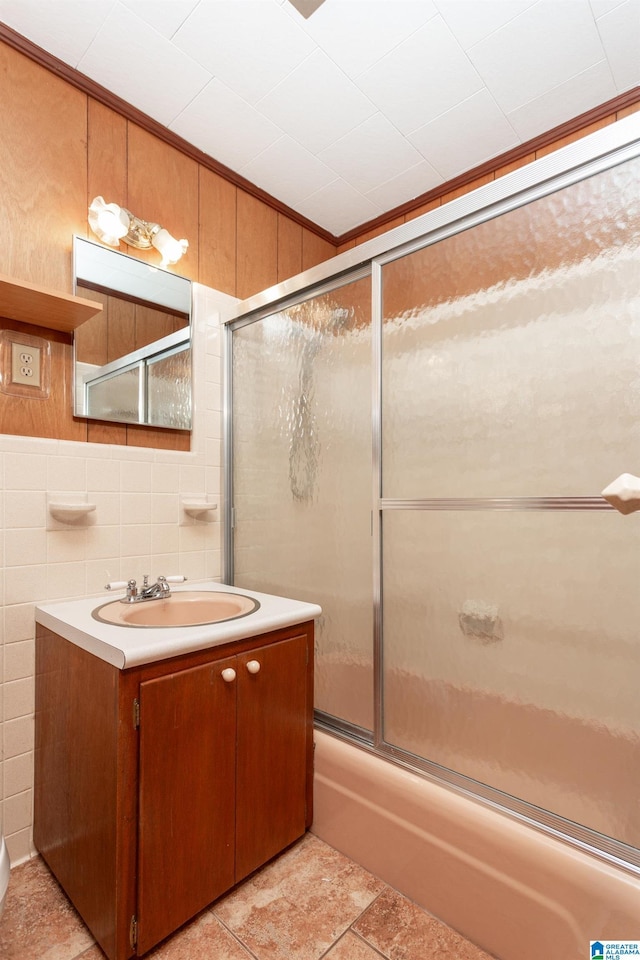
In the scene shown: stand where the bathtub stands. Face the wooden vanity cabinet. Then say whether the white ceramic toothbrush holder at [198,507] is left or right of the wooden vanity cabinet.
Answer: right

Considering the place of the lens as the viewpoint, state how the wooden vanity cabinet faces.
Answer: facing the viewer and to the right of the viewer

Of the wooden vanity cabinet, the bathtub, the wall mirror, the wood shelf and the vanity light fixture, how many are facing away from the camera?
0

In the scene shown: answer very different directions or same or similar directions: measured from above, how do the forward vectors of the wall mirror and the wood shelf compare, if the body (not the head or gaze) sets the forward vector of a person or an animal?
same or similar directions

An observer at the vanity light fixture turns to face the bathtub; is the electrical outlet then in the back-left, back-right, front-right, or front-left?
back-right

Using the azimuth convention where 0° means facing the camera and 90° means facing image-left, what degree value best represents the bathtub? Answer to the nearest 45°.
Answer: approximately 45°

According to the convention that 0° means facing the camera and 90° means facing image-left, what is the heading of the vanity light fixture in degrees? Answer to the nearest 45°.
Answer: approximately 315°

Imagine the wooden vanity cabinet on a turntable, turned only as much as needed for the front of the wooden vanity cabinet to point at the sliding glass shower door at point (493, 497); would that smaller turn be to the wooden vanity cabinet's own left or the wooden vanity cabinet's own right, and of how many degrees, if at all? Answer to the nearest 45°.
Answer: approximately 45° to the wooden vanity cabinet's own left

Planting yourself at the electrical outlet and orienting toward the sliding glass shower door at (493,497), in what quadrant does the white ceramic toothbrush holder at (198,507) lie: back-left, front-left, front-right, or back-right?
front-left

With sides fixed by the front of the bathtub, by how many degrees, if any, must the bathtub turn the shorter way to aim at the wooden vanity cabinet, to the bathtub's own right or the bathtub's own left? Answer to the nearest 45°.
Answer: approximately 45° to the bathtub's own right

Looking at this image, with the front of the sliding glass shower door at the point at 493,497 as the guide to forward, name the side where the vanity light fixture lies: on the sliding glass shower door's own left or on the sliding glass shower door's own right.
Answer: on the sliding glass shower door's own right

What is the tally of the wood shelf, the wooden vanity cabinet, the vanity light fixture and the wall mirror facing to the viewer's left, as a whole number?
0
